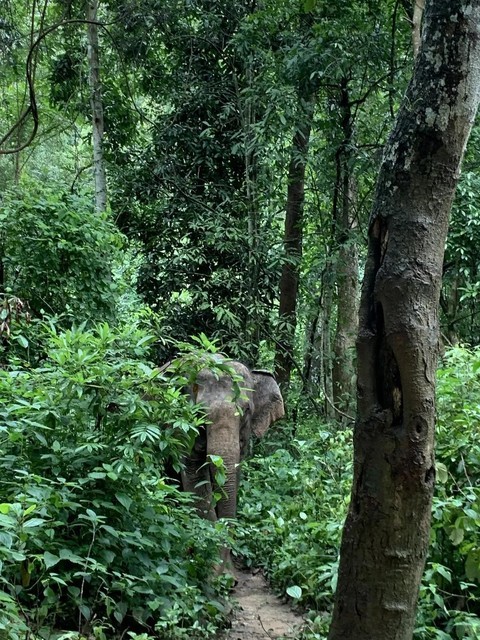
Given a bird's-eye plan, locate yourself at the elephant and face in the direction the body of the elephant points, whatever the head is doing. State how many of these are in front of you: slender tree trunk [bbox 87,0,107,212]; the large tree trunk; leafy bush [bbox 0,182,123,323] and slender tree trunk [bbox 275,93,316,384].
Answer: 1

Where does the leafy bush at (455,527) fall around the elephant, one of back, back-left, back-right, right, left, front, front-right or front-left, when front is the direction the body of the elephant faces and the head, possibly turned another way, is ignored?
front-left

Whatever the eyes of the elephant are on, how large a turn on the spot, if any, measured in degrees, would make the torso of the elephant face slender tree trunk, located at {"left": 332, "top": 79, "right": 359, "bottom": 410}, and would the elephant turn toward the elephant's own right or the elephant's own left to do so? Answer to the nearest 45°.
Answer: approximately 180°

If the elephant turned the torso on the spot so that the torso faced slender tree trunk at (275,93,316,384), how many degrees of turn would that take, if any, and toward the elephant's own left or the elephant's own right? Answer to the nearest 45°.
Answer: approximately 180°

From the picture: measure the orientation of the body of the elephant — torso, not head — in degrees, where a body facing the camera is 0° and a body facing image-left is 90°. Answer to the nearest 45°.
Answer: approximately 0°

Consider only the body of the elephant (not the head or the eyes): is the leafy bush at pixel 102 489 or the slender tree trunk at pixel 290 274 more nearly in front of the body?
the leafy bush
